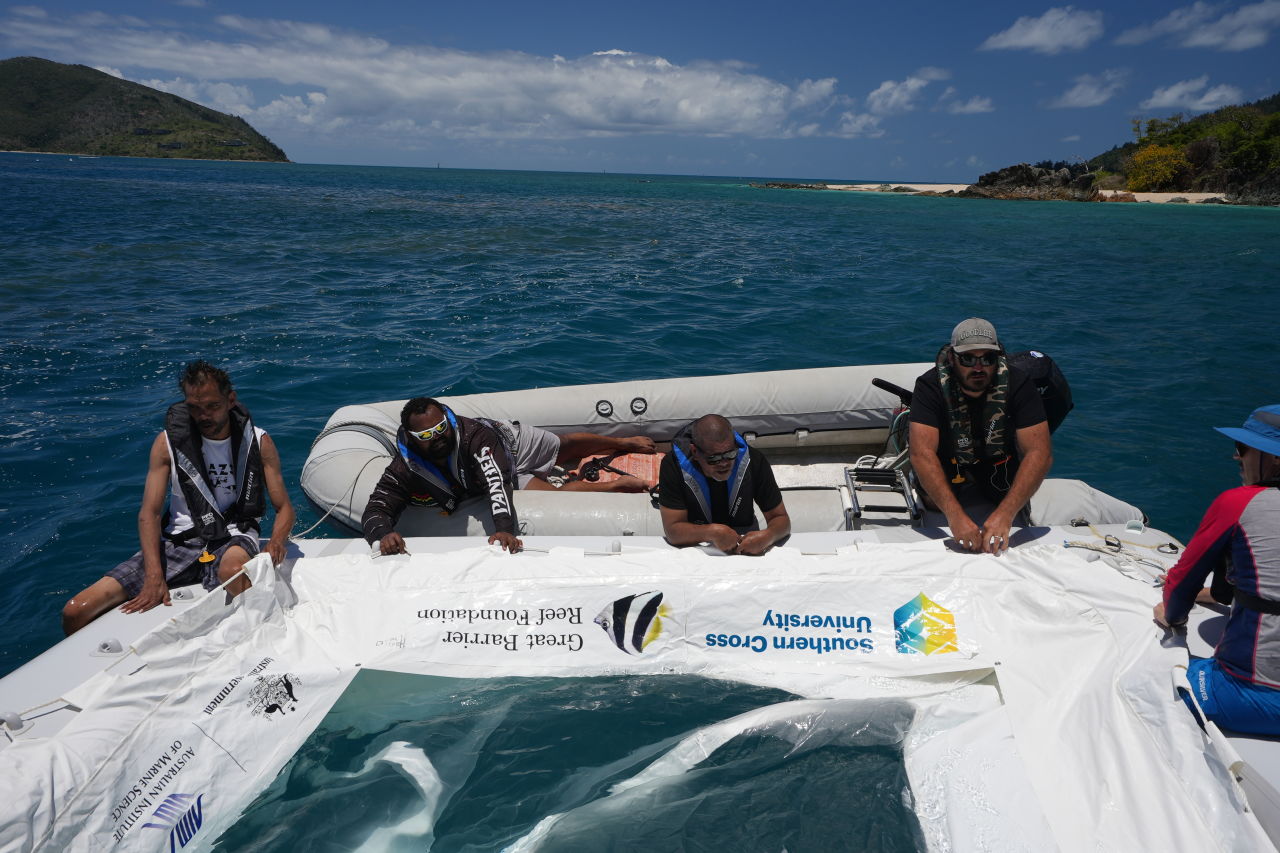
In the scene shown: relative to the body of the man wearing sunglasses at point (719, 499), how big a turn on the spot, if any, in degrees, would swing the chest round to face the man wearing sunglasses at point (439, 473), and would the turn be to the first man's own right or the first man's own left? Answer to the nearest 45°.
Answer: approximately 90° to the first man's own right

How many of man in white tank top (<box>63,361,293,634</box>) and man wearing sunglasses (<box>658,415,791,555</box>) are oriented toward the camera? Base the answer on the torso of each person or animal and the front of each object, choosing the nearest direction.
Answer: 2

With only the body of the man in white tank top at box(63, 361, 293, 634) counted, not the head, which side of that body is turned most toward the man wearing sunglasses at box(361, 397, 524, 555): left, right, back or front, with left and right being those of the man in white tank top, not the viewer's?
left

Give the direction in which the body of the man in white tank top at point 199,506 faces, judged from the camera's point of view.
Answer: toward the camera

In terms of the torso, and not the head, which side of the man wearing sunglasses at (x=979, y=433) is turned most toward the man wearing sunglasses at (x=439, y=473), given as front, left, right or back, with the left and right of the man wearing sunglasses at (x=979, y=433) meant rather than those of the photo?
right

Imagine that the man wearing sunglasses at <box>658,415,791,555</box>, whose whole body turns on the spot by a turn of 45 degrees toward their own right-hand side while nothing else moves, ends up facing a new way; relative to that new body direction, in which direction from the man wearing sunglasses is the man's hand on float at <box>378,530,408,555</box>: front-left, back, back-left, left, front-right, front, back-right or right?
front-right

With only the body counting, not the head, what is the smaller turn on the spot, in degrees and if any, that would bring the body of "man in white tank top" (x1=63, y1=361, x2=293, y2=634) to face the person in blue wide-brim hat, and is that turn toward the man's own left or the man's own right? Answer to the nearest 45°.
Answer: approximately 45° to the man's own left

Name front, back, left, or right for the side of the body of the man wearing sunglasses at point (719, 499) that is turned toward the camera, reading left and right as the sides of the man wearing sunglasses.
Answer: front

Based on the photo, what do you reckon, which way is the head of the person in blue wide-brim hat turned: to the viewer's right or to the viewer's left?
to the viewer's left

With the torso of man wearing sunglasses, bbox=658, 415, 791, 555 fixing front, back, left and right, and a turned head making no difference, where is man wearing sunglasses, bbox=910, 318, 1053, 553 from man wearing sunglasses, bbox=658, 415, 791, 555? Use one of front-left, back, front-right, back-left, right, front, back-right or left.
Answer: left

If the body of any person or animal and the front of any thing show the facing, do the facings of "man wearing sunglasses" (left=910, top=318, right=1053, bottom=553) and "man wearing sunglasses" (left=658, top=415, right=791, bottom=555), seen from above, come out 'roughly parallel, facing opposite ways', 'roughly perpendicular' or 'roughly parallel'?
roughly parallel
